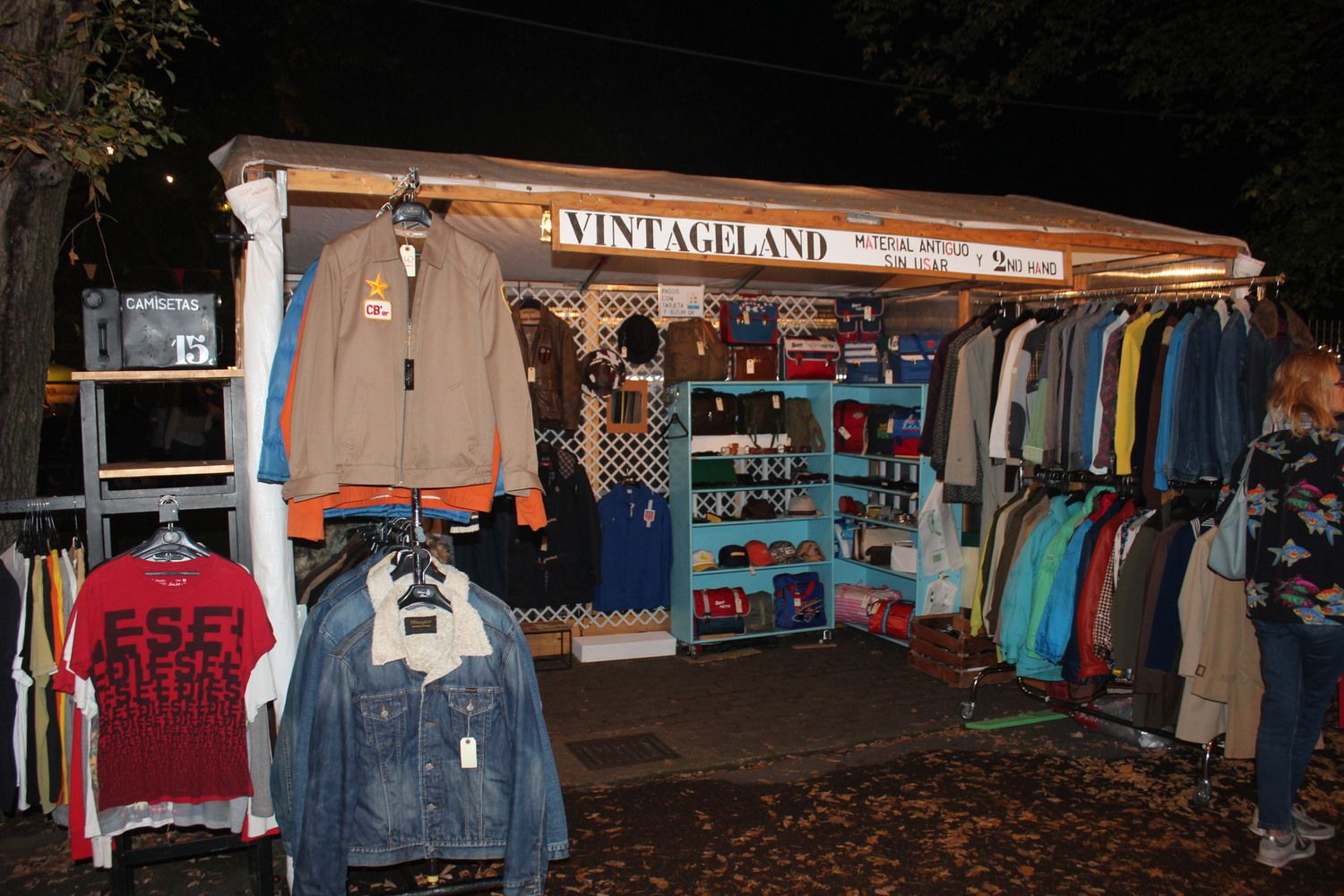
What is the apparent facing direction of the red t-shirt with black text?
toward the camera

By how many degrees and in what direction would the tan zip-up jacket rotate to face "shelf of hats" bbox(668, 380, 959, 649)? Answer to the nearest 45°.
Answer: approximately 135° to its left

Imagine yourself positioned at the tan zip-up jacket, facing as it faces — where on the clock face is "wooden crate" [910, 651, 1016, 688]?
The wooden crate is roughly at 8 o'clock from the tan zip-up jacket.

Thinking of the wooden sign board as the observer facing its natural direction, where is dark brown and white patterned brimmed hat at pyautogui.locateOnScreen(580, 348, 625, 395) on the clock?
The dark brown and white patterned brimmed hat is roughly at 5 o'clock from the wooden sign board.

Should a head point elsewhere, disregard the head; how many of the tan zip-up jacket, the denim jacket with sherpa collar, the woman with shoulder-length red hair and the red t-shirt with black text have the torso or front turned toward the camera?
3

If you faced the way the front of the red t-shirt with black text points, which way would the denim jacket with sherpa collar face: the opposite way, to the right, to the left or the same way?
the same way

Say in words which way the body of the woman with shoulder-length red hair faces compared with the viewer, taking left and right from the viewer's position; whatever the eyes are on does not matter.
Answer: facing away from the viewer and to the right of the viewer

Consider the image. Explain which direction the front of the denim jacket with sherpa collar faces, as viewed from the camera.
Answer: facing the viewer

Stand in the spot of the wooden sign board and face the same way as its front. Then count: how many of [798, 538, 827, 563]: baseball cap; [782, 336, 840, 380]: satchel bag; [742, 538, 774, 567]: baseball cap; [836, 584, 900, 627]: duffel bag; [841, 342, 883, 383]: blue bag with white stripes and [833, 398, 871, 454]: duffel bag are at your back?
6

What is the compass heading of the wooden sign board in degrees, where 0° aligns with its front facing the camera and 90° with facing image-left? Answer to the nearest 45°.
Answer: approximately 0°
